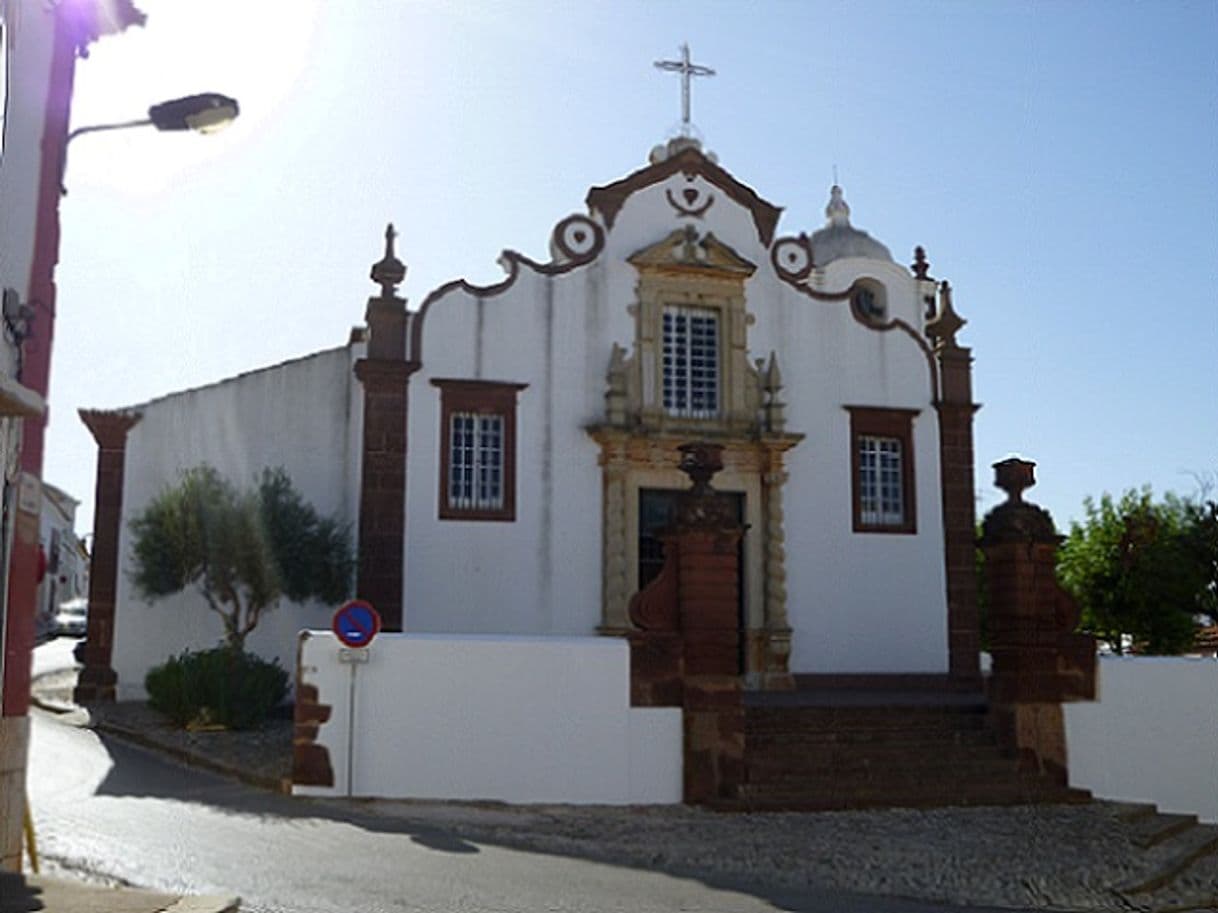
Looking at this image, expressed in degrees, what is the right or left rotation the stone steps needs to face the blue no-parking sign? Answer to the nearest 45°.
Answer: approximately 45° to its right

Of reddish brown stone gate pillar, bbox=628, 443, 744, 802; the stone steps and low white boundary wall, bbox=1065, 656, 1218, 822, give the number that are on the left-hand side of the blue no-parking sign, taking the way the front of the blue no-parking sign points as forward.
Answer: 3

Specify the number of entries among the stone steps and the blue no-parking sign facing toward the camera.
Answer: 2

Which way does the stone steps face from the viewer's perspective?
toward the camera

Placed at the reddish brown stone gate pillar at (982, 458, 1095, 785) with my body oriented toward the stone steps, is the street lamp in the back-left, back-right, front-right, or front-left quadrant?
front-left

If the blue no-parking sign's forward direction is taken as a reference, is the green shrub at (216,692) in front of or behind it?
behind

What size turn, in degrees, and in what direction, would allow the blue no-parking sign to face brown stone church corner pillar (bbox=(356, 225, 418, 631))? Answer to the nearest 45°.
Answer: approximately 180°

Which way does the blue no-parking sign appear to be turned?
toward the camera

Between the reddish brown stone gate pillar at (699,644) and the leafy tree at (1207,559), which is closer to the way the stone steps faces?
the reddish brown stone gate pillar

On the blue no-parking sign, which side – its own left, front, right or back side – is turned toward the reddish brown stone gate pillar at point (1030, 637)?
left

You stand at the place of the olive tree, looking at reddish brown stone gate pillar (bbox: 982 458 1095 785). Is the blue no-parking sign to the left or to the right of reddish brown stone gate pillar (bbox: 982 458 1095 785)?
right
